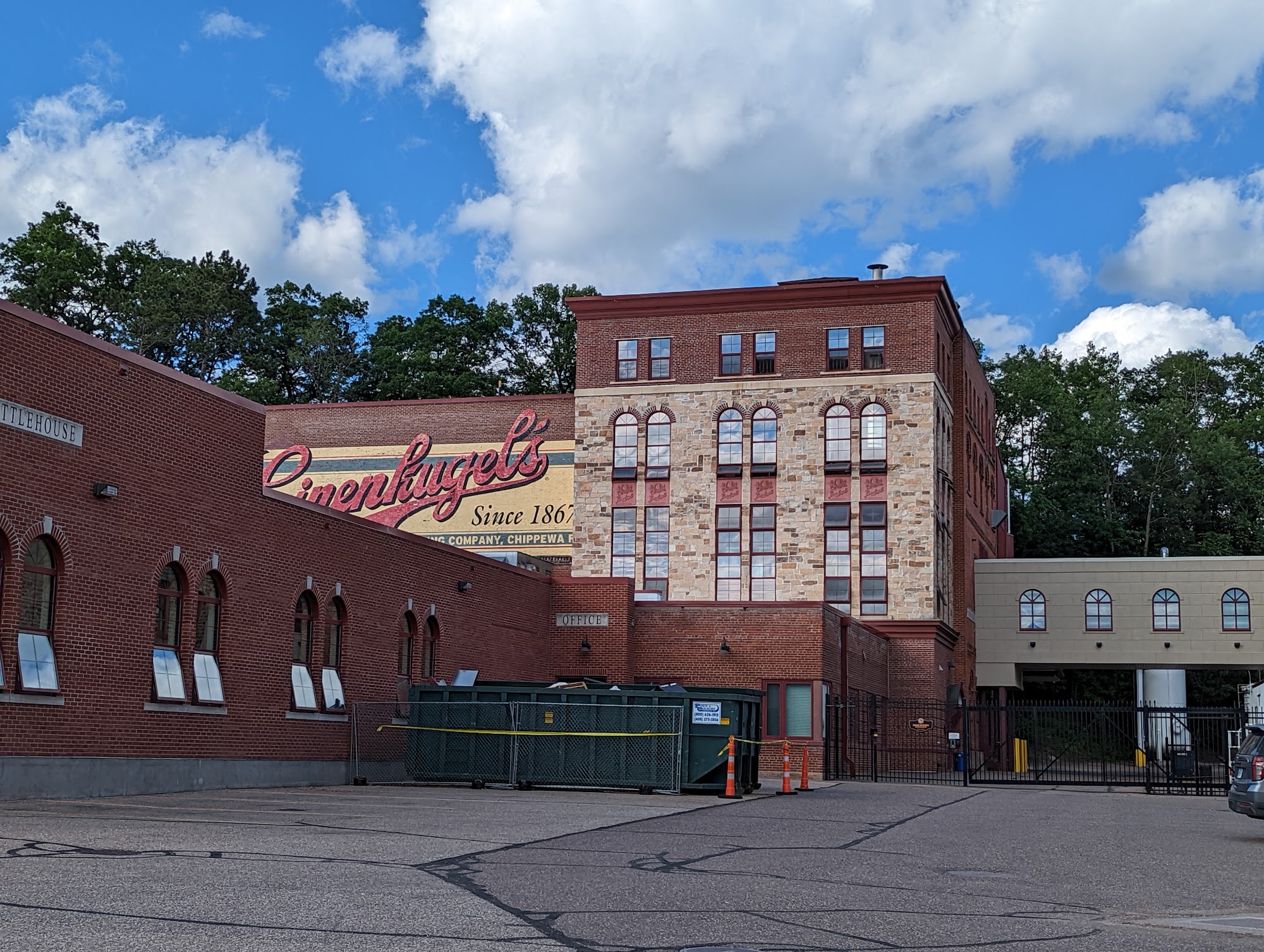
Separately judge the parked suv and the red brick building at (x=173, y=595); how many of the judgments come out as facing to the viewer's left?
0

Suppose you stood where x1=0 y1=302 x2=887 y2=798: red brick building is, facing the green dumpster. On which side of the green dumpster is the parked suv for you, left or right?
left

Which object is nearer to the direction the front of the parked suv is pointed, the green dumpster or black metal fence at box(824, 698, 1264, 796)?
the black metal fence

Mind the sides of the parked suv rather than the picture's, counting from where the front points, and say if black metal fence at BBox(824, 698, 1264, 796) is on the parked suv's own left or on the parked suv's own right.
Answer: on the parked suv's own left

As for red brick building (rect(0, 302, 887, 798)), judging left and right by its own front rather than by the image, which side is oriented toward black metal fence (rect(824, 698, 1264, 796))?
left

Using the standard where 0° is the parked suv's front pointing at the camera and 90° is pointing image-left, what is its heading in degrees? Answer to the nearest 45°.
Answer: approximately 225°

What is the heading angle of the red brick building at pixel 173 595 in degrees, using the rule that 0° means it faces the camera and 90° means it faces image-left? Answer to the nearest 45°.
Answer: approximately 315°

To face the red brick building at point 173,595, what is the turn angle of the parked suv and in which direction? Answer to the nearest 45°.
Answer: approximately 135° to its left

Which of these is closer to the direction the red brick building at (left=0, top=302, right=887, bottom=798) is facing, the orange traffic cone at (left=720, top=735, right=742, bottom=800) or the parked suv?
the parked suv
